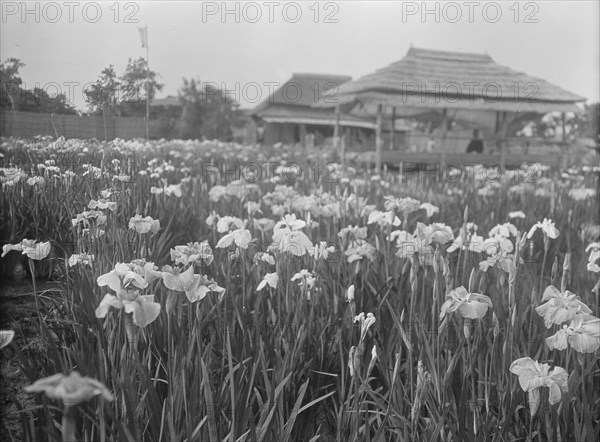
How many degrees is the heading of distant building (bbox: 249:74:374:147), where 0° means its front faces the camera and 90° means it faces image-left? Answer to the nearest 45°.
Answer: approximately 0°

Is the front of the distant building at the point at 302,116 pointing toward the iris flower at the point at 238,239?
yes

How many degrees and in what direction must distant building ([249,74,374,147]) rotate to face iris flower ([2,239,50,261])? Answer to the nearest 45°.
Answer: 0° — it already faces it

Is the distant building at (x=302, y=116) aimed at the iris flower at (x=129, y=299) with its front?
yes

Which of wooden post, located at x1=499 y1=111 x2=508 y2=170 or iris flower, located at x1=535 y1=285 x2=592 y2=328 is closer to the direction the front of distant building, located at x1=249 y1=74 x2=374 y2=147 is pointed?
the iris flower

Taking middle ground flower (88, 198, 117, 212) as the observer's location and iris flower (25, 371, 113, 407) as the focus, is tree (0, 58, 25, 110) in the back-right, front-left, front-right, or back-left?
back-right

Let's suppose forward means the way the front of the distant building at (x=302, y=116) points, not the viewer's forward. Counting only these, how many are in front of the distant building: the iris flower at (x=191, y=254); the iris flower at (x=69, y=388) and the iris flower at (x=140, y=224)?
3

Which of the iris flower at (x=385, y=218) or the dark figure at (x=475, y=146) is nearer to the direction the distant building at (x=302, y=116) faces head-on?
the iris flower
